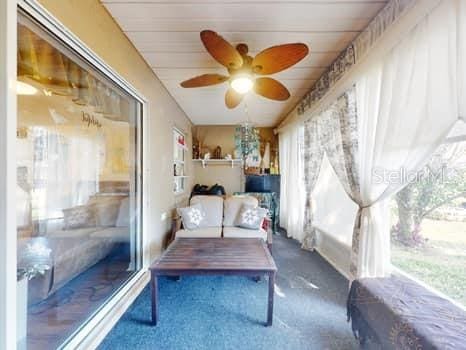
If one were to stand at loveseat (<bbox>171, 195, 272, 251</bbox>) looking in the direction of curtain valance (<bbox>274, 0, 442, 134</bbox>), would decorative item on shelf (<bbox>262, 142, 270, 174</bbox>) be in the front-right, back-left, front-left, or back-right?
back-left

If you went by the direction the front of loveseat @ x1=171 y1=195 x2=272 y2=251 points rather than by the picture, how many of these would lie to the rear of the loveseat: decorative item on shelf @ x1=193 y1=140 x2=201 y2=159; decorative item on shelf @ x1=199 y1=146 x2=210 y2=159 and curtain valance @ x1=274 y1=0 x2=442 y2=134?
2

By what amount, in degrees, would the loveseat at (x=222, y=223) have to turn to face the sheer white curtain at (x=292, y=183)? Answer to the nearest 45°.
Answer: approximately 135° to its left

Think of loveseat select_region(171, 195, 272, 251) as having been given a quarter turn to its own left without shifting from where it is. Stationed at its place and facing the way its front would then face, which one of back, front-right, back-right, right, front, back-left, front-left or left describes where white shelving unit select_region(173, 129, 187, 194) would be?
back-left

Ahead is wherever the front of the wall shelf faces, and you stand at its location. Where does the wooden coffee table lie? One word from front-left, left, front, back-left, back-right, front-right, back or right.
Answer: front

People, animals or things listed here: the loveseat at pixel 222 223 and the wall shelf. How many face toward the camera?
2

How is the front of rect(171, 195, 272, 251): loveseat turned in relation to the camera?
facing the viewer

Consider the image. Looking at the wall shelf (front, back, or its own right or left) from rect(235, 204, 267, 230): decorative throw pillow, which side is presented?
front

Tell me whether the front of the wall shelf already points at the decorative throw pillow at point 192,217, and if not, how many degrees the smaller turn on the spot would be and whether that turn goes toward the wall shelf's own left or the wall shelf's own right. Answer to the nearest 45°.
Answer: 0° — it already faces it

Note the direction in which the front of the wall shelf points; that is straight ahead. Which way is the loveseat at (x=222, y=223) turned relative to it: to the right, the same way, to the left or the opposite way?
the same way

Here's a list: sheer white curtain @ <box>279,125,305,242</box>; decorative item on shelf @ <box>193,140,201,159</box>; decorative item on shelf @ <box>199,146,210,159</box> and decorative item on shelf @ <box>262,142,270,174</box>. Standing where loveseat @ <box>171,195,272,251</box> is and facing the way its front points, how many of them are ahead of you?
0

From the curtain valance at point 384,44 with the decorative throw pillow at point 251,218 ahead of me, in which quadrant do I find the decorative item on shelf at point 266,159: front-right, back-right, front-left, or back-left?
front-right

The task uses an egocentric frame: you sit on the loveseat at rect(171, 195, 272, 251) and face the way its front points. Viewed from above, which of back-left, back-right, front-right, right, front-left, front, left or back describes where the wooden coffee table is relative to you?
front

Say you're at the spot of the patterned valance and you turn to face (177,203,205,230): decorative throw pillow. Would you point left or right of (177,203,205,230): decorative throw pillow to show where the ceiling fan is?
left

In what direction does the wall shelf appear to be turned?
toward the camera

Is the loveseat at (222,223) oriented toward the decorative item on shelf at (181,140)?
no

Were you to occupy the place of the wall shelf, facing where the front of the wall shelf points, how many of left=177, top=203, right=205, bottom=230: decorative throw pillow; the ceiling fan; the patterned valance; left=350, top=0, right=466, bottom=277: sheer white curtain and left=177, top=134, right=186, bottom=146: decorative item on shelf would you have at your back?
0
